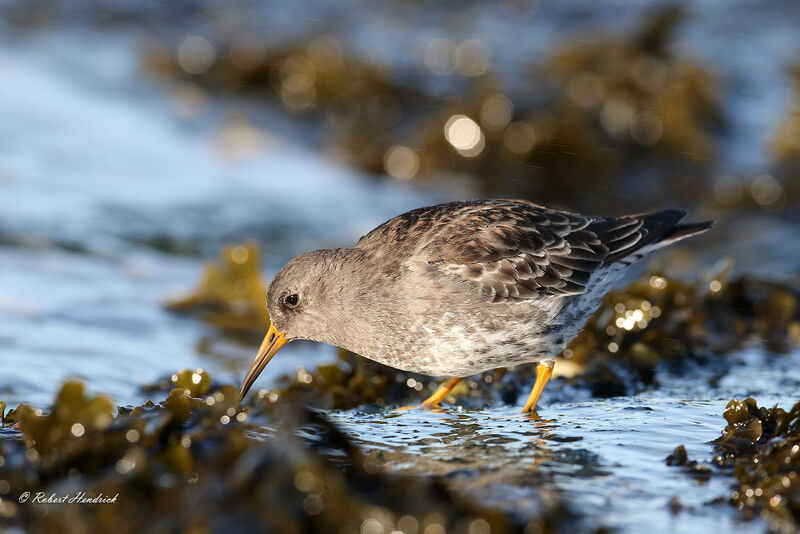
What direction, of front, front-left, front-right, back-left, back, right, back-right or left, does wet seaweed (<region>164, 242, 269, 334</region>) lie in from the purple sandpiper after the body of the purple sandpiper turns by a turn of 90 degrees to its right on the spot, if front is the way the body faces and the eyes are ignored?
front-left

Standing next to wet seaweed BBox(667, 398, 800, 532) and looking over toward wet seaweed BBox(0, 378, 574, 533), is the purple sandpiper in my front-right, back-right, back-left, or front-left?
front-right

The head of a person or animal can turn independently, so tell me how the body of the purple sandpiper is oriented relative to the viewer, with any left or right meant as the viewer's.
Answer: facing to the left of the viewer

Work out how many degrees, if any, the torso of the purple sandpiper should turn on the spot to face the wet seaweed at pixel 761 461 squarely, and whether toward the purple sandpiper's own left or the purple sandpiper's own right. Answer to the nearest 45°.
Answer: approximately 135° to the purple sandpiper's own left

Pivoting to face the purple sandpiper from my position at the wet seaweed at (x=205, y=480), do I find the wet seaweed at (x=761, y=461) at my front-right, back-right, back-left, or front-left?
front-right
